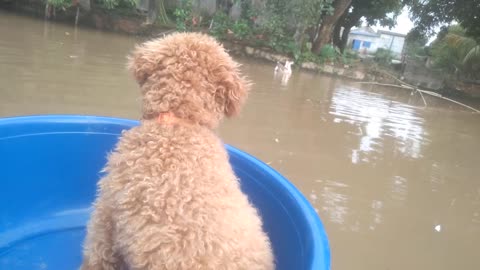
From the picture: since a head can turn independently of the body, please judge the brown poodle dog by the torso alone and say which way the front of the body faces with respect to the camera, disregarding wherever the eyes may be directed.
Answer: away from the camera

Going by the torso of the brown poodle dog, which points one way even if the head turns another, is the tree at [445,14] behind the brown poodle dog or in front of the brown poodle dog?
in front

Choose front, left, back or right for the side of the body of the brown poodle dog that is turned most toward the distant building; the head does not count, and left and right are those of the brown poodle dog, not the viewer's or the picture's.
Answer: front

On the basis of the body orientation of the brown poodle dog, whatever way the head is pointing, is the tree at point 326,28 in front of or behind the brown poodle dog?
in front
